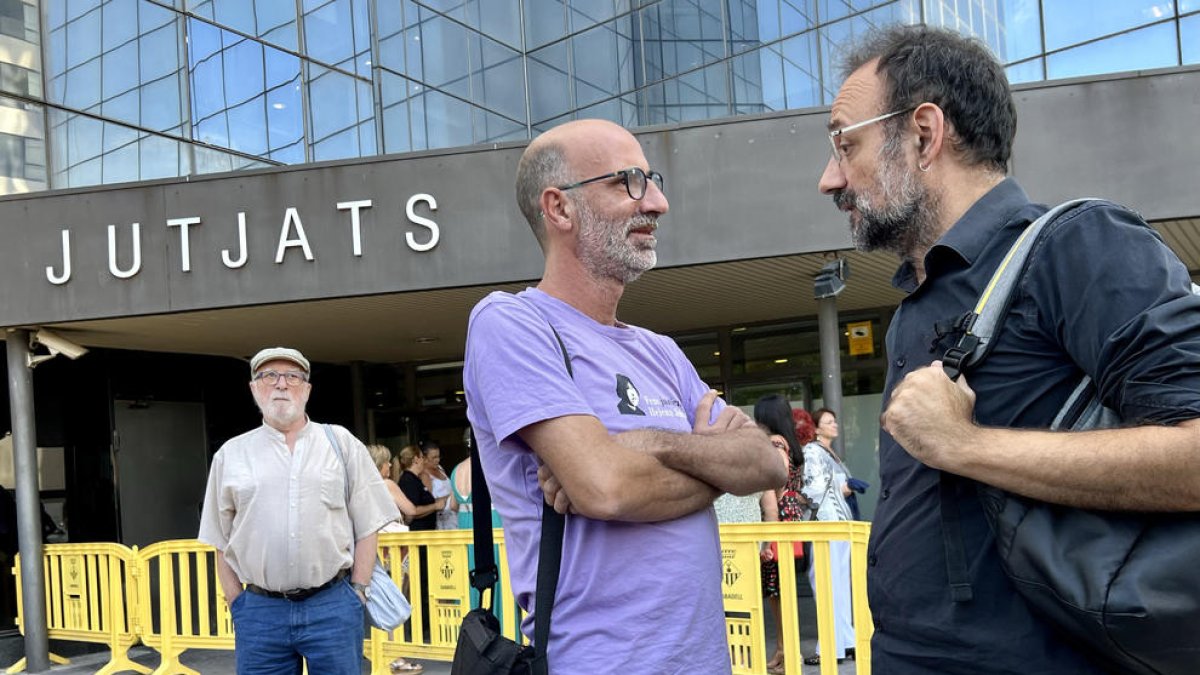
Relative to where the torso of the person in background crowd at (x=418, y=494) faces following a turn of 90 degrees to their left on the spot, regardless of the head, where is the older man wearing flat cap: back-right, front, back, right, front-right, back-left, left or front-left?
back

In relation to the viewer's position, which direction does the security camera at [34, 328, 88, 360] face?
facing to the right of the viewer

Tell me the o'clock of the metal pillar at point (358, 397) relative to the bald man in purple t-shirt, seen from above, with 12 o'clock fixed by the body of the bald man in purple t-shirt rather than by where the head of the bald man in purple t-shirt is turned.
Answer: The metal pillar is roughly at 7 o'clock from the bald man in purple t-shirt.

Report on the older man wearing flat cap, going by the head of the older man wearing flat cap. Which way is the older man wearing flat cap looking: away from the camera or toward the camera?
toward the camera

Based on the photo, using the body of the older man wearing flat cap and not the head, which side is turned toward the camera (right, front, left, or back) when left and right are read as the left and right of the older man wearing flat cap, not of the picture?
front

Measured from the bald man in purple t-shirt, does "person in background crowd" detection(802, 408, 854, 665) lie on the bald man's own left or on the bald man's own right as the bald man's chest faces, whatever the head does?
on the bald man's own left

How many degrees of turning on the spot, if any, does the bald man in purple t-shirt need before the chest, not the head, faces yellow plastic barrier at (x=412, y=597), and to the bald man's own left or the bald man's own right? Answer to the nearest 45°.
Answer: approximately 135° to the bald man's own left
